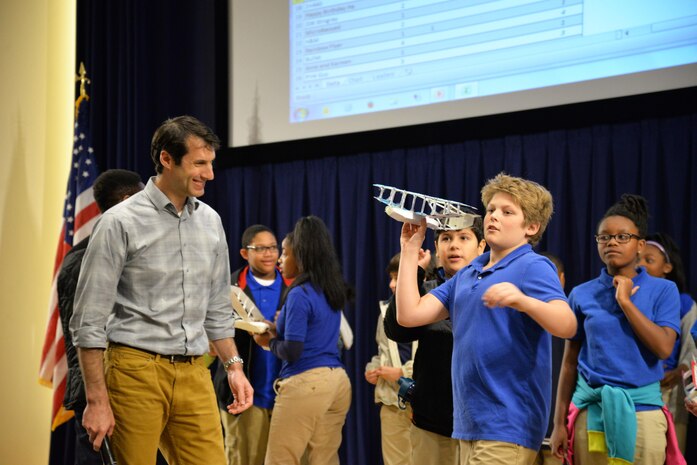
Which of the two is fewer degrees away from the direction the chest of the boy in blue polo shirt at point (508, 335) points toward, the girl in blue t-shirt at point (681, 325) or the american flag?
the american flag

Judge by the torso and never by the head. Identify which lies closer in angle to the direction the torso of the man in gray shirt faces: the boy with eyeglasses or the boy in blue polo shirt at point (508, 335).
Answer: the boy in blue polo shirt

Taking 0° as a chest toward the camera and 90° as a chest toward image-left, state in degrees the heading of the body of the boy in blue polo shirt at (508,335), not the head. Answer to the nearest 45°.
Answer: approximately 45°

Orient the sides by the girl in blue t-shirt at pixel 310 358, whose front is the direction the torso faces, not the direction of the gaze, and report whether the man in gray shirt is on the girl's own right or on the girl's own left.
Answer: on the girl's own left

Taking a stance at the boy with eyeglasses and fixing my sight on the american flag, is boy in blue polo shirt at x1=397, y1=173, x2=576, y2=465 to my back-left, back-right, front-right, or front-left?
back-left

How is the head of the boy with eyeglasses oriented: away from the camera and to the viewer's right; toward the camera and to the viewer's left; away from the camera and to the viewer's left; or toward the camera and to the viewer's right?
toward the camera and to the viewer's right

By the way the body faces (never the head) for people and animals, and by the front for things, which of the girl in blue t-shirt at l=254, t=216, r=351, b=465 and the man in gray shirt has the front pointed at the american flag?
the girl in blue t-shirt

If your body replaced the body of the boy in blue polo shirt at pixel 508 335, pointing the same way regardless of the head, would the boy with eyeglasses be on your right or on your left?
on your right
